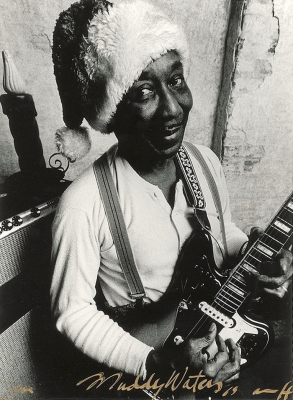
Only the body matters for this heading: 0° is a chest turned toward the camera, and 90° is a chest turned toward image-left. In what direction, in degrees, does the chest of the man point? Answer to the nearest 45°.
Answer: approximately 315°
